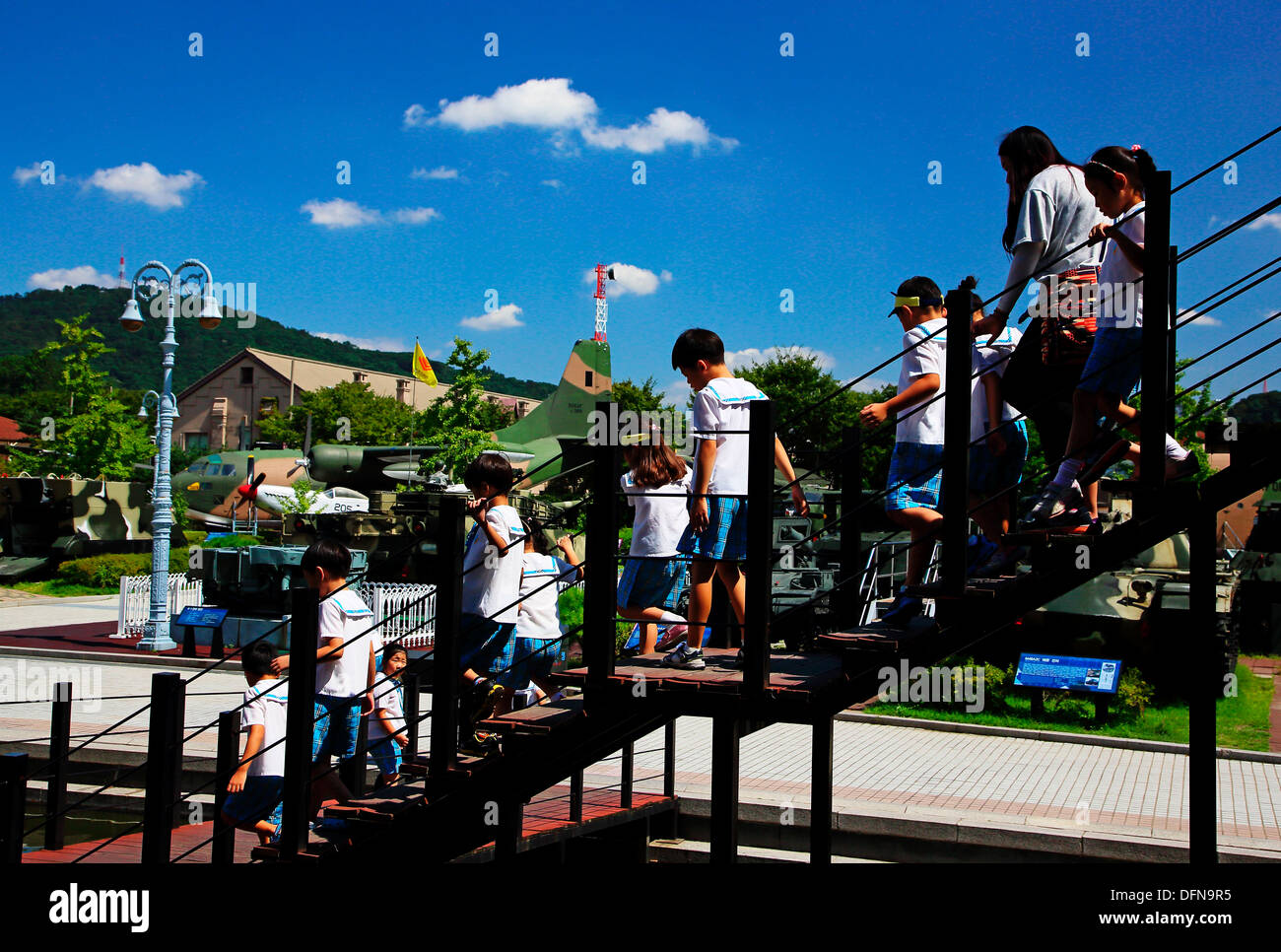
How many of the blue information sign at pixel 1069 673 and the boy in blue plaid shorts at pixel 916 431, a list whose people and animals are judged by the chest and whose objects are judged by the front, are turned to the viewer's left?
1

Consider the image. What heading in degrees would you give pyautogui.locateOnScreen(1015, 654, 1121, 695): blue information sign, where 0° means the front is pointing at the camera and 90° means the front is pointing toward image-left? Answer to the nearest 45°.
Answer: approximately 0°

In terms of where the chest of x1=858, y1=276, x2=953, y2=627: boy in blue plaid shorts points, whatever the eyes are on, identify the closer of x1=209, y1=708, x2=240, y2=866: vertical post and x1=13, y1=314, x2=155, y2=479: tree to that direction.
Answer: the vertical post

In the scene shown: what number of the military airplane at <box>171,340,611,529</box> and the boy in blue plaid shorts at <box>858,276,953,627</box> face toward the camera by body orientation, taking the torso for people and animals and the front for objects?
0

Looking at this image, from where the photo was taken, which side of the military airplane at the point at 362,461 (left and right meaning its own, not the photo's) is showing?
left

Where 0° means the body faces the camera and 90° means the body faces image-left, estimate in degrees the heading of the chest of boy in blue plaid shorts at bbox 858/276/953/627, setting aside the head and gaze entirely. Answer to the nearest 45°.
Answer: approximately 90°

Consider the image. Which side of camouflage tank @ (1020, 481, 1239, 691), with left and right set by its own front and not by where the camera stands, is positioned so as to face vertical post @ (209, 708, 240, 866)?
front

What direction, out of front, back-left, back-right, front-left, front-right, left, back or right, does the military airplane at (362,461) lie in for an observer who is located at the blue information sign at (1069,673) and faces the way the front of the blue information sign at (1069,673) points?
back-right

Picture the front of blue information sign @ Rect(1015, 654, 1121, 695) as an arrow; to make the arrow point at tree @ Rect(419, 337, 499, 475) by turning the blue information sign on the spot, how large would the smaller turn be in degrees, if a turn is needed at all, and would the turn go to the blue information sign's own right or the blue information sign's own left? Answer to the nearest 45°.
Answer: approximately 135° to the blue information sign's own right

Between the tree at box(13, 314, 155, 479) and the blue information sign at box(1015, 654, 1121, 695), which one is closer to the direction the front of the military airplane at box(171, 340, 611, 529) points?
the tree

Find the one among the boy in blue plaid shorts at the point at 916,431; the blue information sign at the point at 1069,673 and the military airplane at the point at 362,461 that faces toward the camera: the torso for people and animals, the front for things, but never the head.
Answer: the blue information sign

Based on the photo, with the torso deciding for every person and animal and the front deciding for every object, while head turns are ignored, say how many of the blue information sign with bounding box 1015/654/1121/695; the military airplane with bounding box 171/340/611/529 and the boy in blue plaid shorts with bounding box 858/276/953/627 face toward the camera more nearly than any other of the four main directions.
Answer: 1
